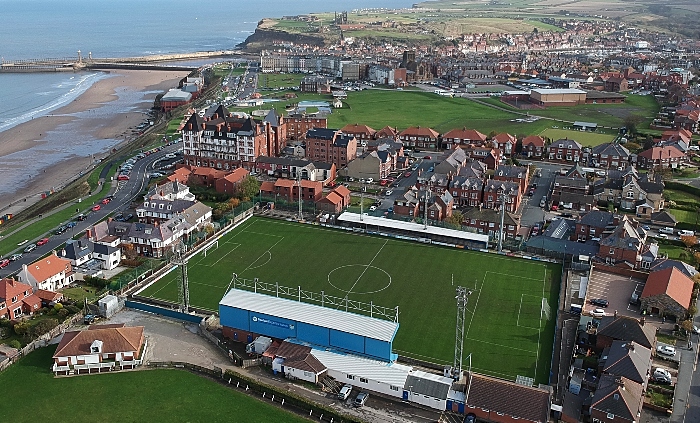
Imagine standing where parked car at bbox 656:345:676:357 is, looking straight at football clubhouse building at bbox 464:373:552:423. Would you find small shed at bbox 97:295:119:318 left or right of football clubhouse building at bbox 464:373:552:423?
right

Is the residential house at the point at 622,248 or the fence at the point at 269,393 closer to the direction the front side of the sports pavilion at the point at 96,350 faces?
the fence

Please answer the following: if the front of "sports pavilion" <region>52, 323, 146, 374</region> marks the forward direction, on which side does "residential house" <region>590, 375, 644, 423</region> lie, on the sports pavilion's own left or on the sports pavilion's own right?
on the sports pavilion's own left

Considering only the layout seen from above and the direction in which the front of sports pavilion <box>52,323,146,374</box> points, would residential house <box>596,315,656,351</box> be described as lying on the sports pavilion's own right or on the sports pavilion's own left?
on the sports pavilion's own left

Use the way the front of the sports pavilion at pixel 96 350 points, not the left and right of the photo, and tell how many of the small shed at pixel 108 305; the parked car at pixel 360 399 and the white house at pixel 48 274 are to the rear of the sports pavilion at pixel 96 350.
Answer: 2

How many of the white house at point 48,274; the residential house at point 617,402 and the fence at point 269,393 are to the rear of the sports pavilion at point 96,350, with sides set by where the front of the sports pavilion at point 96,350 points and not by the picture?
1

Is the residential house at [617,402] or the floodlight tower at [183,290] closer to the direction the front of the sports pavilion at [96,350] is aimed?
the residential house

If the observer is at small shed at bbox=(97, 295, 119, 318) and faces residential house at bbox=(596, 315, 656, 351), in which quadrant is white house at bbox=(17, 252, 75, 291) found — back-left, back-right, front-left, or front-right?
back-left

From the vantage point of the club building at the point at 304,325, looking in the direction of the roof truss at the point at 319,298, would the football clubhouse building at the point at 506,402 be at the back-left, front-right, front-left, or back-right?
back-right

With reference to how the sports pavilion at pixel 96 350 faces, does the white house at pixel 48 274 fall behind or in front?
behind

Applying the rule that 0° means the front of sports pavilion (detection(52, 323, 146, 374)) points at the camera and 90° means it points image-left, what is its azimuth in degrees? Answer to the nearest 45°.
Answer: approximately 0°

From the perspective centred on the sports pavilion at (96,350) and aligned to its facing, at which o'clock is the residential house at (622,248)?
the residential house at (622,248) is roughly at 9 o'clock from the sports pavilion at (96,350).

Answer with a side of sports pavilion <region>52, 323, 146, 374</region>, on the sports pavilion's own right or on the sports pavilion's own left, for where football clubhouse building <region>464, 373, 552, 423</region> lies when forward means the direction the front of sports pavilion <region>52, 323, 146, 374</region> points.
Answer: on the sports pavilion's own left
